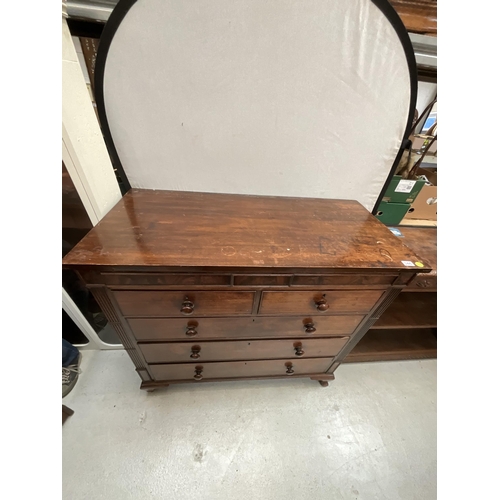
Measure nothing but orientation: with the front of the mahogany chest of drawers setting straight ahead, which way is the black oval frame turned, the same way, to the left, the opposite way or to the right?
the same way

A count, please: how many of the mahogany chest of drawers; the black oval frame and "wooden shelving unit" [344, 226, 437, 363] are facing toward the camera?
3

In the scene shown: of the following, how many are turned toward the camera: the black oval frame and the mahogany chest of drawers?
2

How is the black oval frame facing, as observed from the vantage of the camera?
facing the viewer

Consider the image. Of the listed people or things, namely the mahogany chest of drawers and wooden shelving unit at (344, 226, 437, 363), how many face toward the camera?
2

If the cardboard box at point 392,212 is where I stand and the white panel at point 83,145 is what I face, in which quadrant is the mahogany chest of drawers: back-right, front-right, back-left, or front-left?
front-left

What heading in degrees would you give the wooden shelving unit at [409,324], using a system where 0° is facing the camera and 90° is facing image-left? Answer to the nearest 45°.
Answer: approximately 0°
